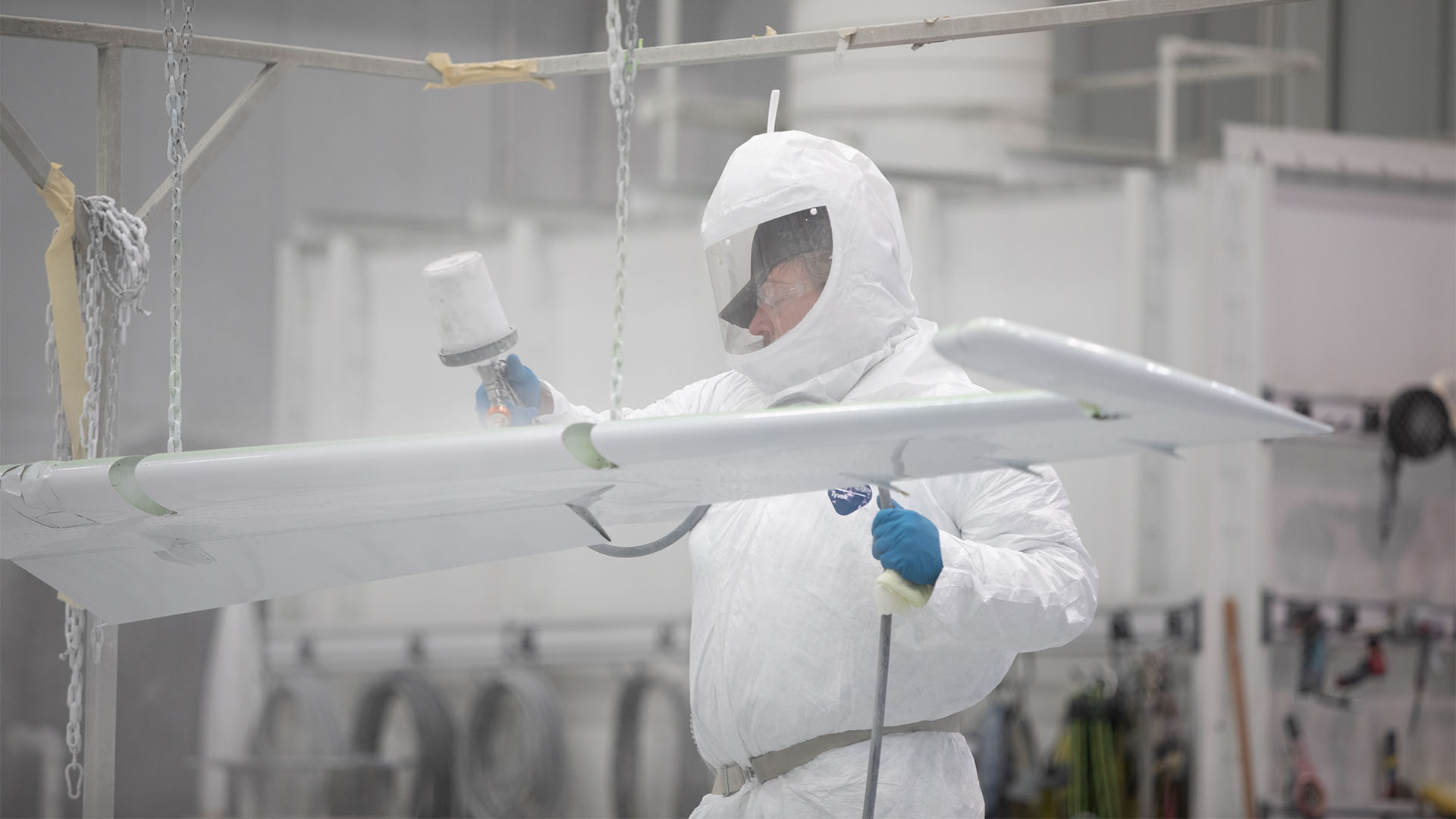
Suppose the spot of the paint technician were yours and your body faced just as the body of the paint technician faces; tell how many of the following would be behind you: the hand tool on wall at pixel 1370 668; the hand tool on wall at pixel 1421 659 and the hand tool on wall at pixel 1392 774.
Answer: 3

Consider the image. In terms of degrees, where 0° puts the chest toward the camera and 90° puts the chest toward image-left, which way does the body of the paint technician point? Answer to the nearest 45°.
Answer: approximately 45°

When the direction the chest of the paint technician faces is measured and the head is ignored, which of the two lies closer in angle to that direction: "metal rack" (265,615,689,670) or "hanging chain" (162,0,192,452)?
the hanging chain

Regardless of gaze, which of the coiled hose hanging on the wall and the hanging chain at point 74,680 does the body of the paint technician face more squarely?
the hanging chain

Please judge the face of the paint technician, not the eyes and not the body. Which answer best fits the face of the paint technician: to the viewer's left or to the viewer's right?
to the viewer's left

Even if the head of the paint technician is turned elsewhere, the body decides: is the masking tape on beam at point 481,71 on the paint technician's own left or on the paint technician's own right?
on the paint technician's own right

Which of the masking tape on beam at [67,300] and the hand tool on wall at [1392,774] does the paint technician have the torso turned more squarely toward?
the masking tape on beam

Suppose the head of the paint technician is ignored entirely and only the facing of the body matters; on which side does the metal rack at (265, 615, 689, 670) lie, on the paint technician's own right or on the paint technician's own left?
on the paint technician's own right

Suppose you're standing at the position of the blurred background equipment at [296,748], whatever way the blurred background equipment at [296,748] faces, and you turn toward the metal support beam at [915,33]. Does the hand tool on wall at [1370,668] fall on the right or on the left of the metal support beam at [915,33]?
left

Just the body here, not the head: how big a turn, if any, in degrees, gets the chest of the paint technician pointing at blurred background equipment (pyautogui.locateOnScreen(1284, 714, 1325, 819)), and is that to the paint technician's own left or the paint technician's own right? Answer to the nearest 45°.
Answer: approximately 180°

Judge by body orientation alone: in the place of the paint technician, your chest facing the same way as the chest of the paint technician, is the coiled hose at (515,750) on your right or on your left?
on your right

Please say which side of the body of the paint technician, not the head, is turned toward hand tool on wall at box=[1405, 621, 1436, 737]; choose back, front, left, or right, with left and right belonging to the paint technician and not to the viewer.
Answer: back

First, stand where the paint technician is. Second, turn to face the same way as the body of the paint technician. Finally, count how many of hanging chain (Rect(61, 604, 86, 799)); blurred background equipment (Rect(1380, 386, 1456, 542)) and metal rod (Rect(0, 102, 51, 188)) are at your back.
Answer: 1
